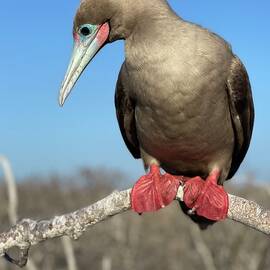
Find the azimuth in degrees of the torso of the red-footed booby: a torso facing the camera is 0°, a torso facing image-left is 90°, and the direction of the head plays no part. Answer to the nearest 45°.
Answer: approximately 0°
